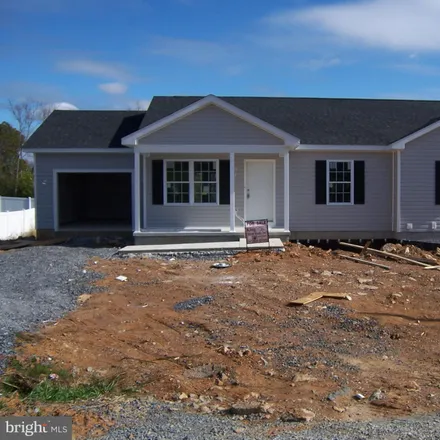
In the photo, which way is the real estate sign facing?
toward the camera

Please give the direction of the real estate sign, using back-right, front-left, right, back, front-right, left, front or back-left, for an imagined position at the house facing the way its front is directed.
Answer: front

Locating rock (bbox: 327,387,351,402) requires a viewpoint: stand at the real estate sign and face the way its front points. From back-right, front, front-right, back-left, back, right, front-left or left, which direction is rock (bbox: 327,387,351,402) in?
front

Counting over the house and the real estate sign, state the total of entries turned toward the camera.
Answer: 2

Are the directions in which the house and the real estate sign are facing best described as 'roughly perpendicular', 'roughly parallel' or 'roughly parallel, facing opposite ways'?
roughly parallel

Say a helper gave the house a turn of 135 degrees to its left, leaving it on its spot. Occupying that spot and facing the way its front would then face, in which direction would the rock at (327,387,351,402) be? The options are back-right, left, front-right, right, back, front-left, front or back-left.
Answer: back-right

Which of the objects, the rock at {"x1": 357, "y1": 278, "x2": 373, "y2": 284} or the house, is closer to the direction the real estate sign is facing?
the rock

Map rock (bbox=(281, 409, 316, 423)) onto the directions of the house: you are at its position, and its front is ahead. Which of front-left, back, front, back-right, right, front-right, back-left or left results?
front

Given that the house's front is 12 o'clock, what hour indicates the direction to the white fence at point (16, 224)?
The white fence is roughly at 4 o'clock from the house.

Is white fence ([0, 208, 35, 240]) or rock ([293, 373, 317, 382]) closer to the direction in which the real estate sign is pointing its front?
the rock

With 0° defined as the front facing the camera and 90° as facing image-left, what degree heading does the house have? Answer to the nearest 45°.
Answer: approximately 0°

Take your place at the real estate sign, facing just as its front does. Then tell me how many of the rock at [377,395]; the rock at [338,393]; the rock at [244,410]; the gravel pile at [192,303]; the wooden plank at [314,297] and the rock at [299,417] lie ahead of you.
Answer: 6

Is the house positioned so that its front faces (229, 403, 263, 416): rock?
yes

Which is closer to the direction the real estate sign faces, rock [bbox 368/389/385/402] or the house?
the rock

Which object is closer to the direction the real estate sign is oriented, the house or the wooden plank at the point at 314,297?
the wooden plank

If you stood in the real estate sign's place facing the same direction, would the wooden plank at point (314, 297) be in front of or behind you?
in front

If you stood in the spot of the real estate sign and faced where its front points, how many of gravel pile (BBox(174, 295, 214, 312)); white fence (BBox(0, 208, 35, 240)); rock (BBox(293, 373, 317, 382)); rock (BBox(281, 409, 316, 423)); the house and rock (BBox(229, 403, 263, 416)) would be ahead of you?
4

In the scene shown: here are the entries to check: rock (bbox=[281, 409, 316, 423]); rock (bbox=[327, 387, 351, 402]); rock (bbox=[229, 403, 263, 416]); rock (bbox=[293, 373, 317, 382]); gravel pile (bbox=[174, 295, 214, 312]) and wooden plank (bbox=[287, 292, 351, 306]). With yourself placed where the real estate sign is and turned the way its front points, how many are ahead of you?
6

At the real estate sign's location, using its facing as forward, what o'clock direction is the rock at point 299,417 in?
The rock is roughly at 12 o'clock from the real estate sign.

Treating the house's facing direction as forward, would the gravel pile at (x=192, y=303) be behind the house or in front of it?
in front
